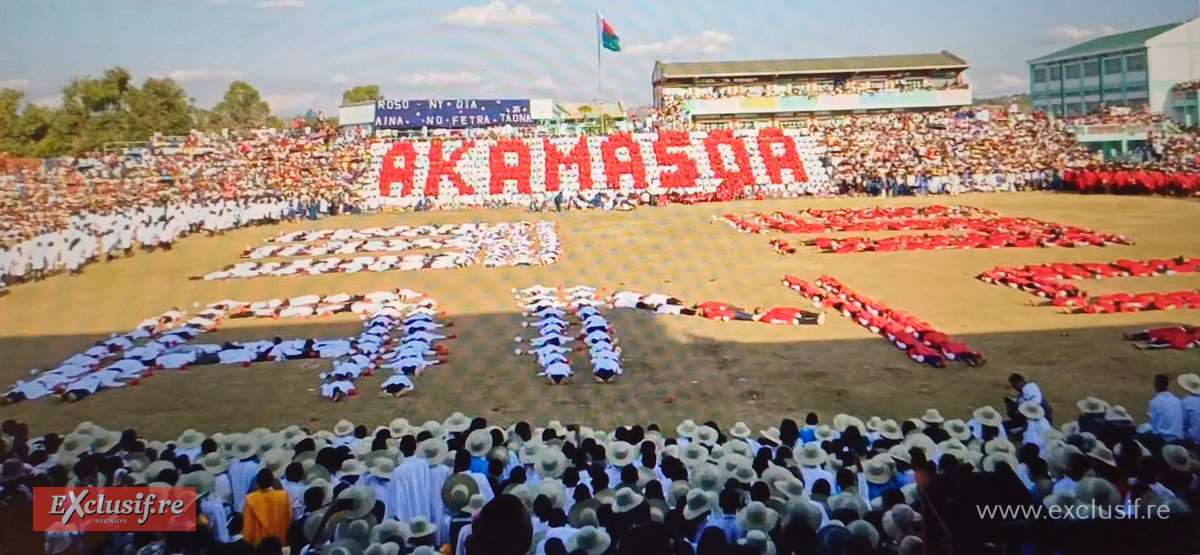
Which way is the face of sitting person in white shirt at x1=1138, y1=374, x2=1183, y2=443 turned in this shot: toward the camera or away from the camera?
away from the camera

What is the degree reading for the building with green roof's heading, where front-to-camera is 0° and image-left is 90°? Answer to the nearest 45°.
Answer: approximately 45°

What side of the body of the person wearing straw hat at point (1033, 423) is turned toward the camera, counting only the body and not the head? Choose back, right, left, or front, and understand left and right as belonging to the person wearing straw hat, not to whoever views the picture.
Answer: back

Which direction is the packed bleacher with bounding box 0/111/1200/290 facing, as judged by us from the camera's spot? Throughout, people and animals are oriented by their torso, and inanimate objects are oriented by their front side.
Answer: facing the viewer

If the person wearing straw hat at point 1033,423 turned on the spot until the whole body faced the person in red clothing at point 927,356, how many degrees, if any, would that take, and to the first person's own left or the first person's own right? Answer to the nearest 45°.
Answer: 0° — they already face them

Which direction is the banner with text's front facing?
toward the camera

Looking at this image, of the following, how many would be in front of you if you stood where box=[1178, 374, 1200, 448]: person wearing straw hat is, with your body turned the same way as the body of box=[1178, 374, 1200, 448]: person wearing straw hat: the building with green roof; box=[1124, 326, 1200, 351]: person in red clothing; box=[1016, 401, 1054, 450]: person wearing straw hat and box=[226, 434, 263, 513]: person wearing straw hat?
2

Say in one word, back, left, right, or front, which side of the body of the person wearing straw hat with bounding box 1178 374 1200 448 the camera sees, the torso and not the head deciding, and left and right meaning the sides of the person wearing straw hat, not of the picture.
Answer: back

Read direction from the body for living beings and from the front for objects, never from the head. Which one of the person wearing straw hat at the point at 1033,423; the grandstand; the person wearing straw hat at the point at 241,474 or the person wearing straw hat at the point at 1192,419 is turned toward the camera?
the grandstand

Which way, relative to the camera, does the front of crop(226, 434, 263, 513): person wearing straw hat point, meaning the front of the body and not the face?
away from the camera

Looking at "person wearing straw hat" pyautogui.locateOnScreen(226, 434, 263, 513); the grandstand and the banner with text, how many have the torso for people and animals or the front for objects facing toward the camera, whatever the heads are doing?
2
